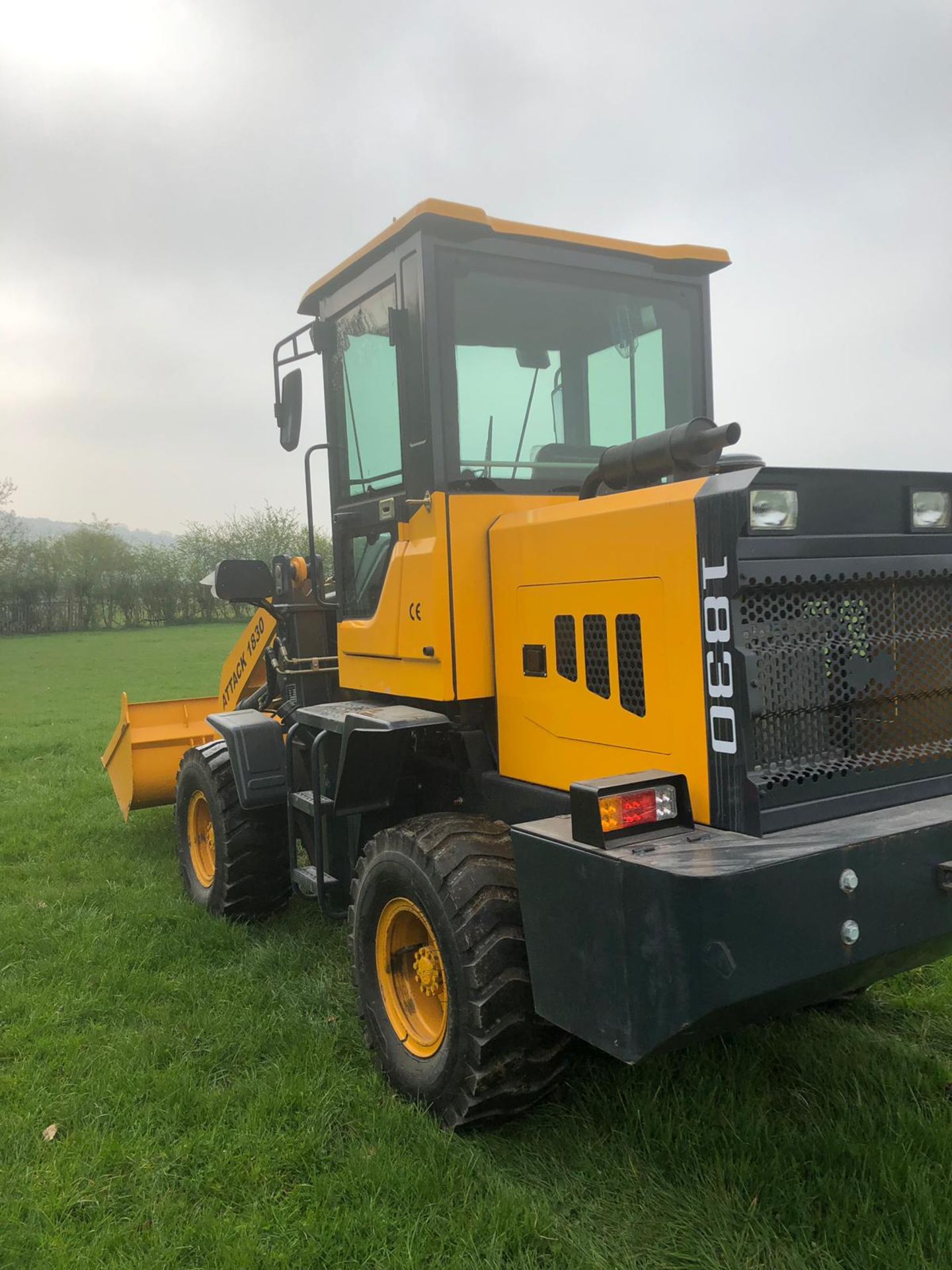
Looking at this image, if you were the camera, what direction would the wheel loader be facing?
facing away from the viewer and to the left of the viewer
